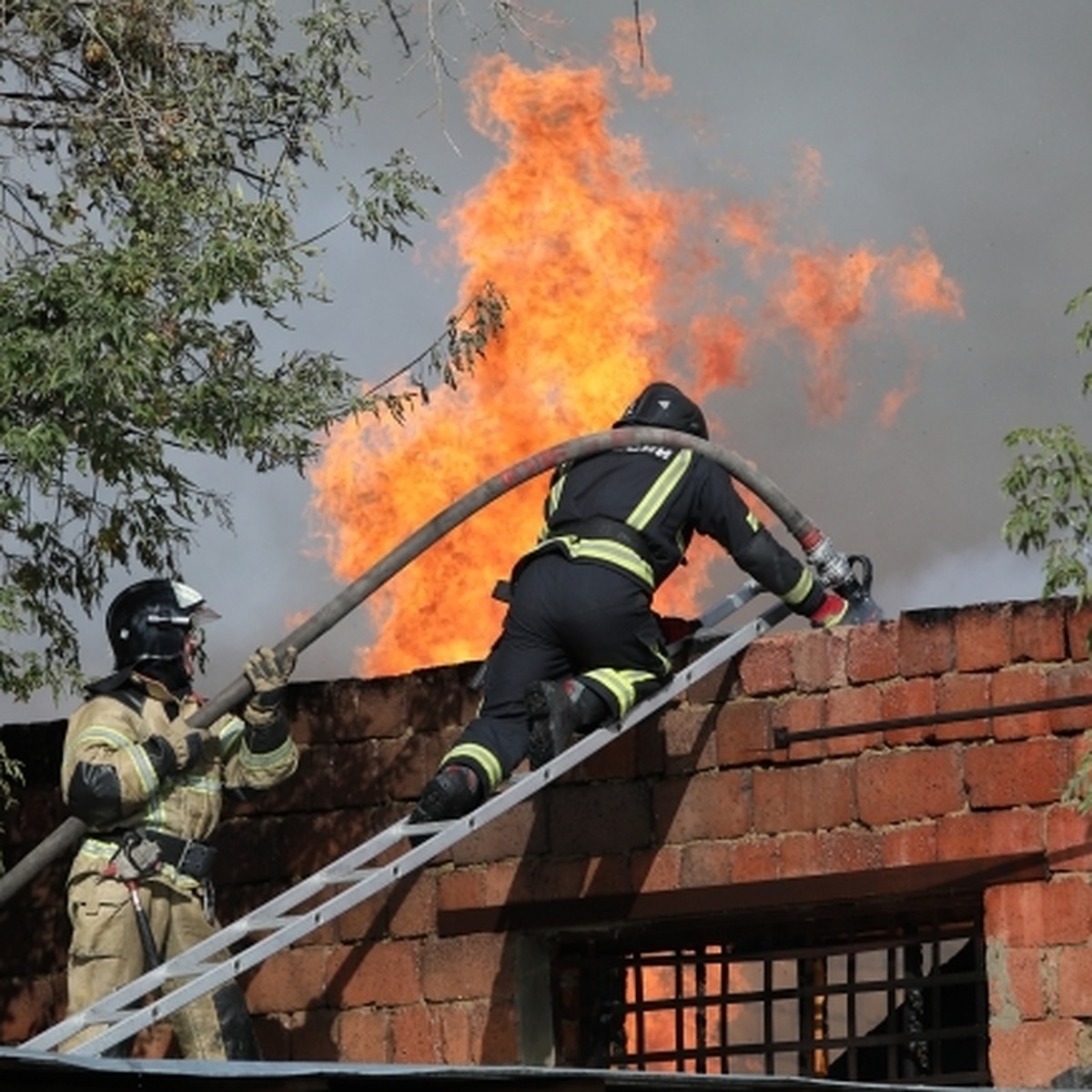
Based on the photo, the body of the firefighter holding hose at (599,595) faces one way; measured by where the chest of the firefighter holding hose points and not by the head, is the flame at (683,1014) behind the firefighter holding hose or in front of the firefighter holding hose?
in front

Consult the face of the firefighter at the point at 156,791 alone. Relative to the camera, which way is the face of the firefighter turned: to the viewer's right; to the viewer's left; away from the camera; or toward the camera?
to the viewer's right

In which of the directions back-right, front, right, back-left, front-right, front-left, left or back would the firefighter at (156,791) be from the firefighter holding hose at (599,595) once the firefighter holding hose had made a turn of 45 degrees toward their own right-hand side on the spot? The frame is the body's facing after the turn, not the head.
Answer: back

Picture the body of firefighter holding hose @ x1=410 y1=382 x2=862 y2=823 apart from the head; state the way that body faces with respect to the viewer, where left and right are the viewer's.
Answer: facing away from the viewer and to the right of the viewer
